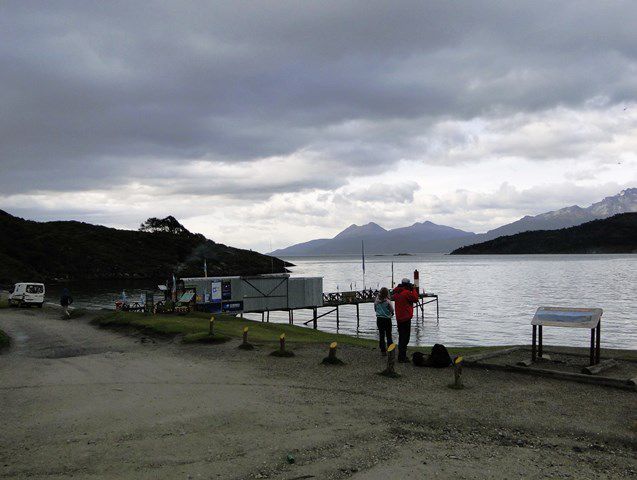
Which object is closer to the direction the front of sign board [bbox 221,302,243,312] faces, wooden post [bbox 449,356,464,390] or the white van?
the wooden post

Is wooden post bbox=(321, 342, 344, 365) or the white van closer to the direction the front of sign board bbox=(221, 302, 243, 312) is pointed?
the wooden post

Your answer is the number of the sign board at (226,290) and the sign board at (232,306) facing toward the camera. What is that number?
2

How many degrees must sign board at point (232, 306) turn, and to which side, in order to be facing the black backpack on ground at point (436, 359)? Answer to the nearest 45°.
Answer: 0° — it already faces it

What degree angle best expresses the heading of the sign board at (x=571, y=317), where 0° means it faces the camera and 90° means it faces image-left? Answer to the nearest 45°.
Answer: approximately 0°

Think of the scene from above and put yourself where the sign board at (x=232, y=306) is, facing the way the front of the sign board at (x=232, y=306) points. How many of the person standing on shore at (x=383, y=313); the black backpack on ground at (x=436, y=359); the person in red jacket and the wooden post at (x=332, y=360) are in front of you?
4

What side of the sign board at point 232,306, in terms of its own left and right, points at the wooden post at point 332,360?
front

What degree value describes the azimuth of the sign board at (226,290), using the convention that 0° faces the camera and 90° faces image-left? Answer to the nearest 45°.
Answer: approximately 0°

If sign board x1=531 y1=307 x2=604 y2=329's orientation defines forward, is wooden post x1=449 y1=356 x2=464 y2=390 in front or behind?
in front

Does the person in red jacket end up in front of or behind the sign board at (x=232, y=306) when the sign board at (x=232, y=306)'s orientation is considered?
in front

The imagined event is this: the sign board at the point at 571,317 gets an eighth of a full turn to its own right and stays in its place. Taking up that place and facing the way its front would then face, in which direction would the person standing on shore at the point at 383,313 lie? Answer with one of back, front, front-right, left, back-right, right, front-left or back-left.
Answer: front-right
